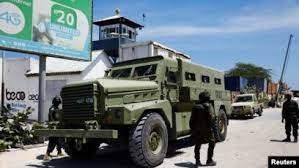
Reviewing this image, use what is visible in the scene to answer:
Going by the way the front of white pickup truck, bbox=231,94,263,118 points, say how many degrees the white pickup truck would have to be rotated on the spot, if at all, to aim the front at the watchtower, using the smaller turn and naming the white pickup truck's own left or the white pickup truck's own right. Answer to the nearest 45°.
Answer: approximately 90° to the white pickup truck's own right

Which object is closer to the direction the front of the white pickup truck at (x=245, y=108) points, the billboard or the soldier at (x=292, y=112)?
the billboard

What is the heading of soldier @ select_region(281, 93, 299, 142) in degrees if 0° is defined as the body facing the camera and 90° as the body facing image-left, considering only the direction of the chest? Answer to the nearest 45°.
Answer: approximately 45°

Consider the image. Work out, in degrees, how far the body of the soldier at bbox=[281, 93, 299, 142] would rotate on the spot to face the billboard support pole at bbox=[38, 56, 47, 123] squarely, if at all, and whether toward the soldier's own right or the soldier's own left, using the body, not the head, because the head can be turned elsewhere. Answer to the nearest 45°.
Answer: approximately 45° to the soldier's own right

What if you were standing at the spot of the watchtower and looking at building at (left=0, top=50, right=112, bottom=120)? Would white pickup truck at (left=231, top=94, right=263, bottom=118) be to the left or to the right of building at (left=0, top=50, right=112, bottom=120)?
left
